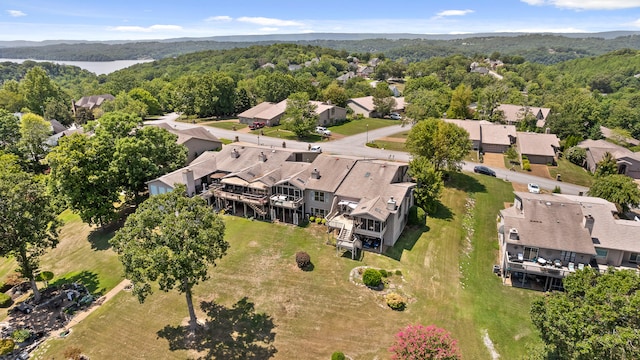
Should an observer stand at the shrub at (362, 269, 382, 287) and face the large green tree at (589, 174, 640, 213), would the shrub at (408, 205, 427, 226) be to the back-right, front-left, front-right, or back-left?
front-left

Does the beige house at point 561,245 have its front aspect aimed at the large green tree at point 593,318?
no

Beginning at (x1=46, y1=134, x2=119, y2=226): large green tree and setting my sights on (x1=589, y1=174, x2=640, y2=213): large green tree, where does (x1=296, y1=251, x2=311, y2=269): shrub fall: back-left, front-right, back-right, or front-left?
front-right
